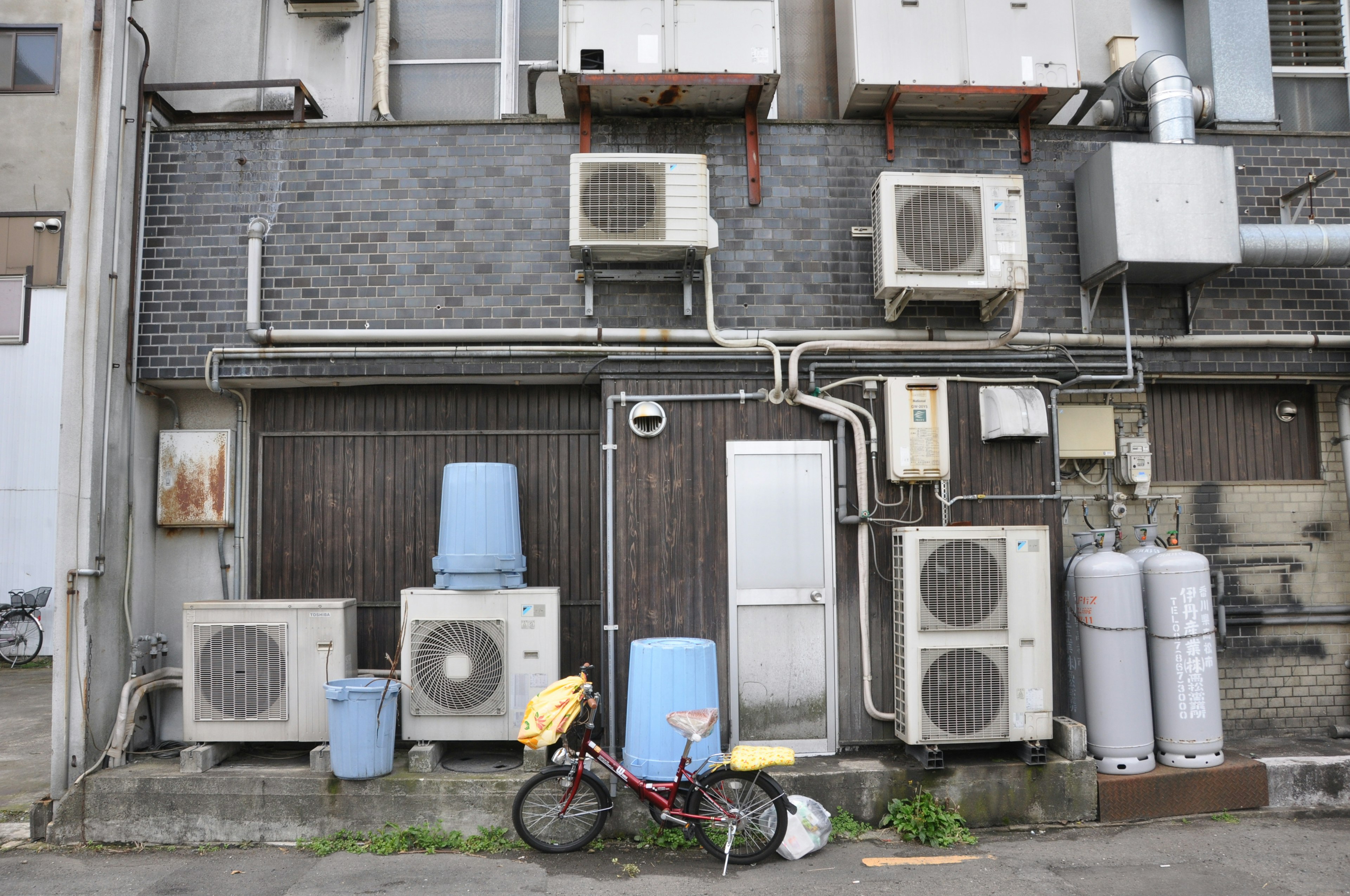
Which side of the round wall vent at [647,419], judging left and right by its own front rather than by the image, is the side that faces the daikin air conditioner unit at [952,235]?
left

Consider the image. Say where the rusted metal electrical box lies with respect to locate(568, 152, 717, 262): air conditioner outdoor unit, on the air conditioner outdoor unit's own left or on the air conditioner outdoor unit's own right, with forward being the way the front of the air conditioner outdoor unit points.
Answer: on the air conditioner outdoor unit's own right

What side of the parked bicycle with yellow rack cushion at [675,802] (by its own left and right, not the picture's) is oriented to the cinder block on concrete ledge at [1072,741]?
back

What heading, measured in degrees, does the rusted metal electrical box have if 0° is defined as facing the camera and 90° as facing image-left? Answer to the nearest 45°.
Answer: approximately 0°

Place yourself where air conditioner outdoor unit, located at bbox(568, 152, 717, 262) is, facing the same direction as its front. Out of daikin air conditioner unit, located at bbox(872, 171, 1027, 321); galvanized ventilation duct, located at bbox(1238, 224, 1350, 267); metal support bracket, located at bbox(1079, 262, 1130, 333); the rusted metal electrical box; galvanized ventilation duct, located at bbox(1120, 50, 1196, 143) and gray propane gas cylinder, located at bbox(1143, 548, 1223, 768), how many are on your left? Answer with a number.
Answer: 5

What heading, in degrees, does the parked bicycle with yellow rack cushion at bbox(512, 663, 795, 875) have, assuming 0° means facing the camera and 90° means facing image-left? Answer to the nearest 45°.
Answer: approximately 90°

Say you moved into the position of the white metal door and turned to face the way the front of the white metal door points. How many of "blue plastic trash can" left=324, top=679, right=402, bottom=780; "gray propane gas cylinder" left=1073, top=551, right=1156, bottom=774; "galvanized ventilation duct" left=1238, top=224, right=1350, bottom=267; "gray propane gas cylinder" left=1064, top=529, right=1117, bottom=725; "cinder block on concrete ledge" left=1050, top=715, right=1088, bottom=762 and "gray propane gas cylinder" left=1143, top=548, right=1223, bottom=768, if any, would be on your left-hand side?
5

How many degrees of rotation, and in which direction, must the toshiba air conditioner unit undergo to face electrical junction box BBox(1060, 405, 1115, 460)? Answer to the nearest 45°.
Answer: approximately 90° to its left
